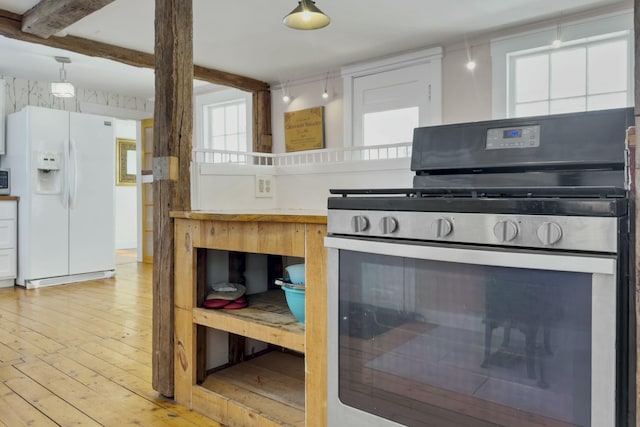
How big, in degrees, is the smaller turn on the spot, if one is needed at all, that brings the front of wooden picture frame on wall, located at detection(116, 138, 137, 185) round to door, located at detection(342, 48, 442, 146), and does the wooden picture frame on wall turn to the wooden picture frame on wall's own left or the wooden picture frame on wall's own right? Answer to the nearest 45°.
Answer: approximately 45° to the wooden picture frame on wall's own left

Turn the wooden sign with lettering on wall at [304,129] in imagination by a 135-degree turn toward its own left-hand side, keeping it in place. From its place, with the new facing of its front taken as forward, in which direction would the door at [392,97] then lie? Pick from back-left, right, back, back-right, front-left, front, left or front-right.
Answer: front-right

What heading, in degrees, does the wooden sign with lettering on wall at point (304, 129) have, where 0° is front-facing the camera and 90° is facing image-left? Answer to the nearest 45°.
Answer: approximately 45°

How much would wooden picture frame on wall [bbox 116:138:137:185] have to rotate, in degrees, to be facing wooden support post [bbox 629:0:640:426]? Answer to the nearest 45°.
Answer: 0° — it already faces it

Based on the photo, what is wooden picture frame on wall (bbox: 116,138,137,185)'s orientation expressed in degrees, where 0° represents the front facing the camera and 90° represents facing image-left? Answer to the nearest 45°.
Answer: approximately 0°

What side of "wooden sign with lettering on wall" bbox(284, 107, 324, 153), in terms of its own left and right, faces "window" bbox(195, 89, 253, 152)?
right

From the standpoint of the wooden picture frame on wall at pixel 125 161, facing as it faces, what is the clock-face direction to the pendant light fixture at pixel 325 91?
The pendant light fixture is roughly at 11 o'clock from the wooden picture frame on wall.

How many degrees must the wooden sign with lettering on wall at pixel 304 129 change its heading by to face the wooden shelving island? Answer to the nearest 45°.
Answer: approximately 45° to its left
